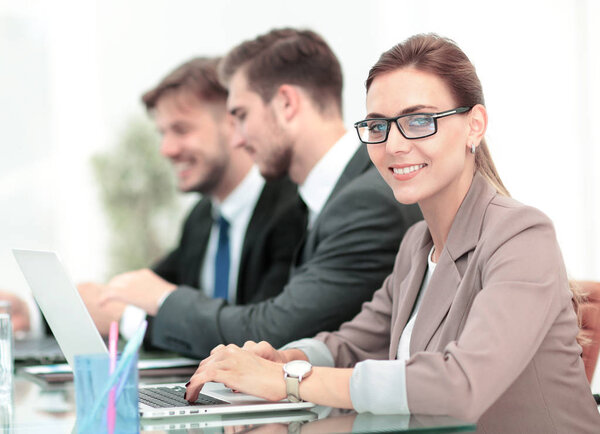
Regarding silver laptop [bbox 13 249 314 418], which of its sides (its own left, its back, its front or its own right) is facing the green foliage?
left

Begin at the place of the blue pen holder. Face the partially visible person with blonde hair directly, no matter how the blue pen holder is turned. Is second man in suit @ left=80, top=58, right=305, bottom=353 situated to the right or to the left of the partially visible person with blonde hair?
left

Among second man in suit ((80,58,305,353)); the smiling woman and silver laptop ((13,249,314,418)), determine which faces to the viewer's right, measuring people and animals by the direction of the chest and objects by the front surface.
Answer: the silver laptop

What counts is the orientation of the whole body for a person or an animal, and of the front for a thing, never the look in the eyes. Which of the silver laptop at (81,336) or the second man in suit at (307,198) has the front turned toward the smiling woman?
the silver laptop

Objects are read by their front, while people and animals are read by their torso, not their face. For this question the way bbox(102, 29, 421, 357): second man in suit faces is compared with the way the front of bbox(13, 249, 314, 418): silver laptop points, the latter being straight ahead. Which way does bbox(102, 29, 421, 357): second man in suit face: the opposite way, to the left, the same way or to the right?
the opposite way

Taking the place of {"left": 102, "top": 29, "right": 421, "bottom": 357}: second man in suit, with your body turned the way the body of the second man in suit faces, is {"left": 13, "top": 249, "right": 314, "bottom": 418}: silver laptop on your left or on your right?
on your left

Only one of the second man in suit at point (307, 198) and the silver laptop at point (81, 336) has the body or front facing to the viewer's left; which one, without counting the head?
the second man in suit

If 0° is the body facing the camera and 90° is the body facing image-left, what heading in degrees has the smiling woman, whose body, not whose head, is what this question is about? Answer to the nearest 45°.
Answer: approximately 45°

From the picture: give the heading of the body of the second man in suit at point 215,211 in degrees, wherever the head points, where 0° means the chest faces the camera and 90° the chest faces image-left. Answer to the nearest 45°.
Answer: approximately 45°

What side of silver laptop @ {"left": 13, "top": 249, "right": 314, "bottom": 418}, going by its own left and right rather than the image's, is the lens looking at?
right

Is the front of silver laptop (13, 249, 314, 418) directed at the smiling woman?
yes

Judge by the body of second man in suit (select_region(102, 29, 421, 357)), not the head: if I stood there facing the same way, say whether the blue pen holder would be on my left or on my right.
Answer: on my left

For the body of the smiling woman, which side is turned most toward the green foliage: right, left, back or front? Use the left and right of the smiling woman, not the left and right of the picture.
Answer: right

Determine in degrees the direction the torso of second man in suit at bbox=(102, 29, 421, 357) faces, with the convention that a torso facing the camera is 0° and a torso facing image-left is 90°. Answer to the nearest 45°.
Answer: approximately 90°
